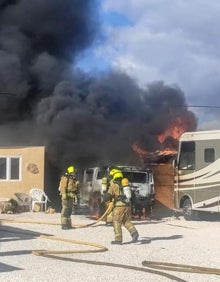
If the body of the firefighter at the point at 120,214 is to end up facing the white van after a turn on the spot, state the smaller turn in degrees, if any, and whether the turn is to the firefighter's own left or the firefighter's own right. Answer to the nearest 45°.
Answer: approximately 90° to the firefighter's own right

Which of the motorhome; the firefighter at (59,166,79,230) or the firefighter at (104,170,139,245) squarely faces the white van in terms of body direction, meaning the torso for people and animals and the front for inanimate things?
the motorhome

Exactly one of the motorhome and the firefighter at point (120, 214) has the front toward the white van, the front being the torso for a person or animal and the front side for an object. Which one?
the motorhome

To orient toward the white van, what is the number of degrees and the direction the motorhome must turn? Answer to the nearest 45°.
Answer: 0° — it already faces it

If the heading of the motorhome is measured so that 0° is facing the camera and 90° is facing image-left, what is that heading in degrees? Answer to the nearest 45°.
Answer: approximately 90°

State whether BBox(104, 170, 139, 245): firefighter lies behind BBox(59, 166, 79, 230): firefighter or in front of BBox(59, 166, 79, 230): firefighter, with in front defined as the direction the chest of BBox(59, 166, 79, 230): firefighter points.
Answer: in front

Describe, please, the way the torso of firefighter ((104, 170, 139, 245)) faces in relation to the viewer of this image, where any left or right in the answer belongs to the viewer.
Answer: facing to the left of the viewer

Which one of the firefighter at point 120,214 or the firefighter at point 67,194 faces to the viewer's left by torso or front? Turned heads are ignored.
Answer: the firefighter at point 120,214

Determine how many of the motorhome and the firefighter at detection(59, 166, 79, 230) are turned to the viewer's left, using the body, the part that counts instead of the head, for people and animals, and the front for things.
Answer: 1
